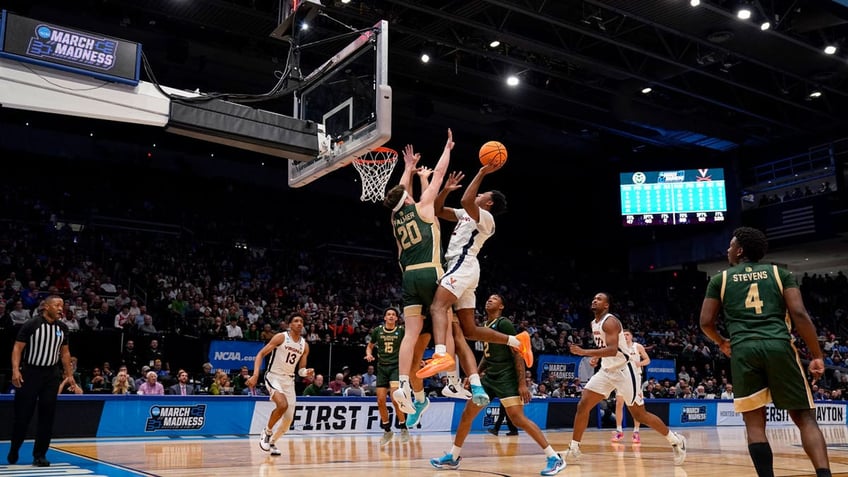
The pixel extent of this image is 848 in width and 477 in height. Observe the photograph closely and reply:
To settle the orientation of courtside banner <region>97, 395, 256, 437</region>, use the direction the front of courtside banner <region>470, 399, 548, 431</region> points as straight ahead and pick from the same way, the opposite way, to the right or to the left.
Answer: the same way

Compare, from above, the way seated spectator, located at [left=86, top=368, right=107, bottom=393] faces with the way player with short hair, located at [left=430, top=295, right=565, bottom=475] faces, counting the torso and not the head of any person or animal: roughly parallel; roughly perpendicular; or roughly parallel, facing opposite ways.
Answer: roughly perpendicular

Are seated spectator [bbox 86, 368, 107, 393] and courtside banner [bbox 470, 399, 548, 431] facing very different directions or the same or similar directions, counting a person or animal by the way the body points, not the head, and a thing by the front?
same or similar directions

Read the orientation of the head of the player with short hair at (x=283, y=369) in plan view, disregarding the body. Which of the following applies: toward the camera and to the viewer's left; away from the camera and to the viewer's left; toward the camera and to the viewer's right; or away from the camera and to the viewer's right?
toward the camera and to the viewer's right

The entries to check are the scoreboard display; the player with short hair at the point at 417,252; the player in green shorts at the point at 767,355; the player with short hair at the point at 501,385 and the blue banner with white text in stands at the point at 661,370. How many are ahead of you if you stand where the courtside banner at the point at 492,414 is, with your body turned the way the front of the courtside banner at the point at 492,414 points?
3

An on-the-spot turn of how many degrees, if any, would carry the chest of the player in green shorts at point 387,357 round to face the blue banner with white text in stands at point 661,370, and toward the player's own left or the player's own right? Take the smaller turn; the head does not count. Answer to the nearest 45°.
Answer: approximately 135° to the player's own left

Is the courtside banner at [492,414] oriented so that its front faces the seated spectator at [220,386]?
no

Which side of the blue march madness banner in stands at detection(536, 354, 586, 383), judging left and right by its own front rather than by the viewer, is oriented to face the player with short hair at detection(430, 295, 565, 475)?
front

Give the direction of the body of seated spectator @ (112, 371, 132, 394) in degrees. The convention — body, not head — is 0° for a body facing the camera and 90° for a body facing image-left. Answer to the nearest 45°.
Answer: approximately 0°

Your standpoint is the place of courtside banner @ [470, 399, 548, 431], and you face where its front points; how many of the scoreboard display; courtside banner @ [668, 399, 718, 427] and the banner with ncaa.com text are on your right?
1

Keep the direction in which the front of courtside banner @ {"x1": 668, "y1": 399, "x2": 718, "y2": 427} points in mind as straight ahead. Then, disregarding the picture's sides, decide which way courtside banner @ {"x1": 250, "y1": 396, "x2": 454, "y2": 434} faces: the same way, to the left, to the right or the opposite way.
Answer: the same way

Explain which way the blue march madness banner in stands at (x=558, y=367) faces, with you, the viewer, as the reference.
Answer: facing the viewer

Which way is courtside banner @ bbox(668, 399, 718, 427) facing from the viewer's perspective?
toward the camera

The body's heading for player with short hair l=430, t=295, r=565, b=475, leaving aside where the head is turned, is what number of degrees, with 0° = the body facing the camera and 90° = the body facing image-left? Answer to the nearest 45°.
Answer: approximately 45°

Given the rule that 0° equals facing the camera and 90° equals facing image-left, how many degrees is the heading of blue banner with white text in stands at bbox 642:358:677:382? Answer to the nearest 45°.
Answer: approximately 0°

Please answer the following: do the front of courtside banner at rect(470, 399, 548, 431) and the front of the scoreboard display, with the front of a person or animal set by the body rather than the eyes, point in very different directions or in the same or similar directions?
same or similar directions

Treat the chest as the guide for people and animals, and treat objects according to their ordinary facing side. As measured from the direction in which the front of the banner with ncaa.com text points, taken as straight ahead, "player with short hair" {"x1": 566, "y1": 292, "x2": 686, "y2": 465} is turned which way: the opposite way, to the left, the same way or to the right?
to the right

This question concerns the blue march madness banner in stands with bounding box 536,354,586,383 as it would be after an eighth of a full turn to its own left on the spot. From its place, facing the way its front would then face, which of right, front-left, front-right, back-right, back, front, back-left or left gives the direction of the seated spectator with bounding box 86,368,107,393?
right

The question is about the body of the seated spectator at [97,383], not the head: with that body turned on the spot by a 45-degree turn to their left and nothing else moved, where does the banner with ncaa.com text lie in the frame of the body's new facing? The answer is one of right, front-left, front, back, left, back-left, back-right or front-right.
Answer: left
